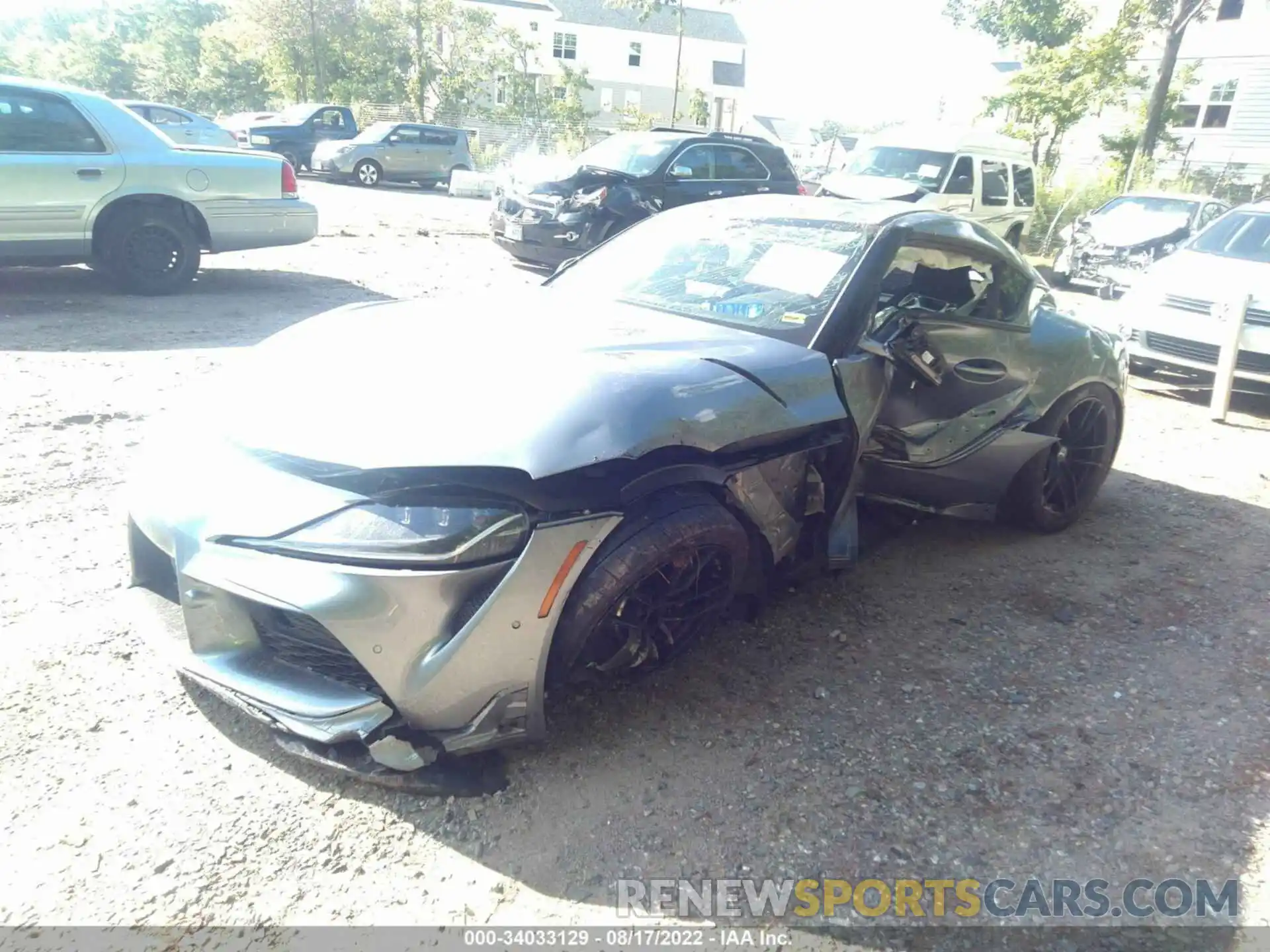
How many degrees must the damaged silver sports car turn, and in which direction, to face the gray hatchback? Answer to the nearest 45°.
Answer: approximately 135° to its right

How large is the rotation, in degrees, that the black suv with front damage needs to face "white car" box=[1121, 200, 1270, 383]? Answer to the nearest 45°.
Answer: approximately 90° to its left

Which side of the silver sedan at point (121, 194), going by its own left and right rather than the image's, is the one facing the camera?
left

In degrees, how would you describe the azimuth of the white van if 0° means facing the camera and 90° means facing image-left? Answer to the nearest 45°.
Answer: approximately 45°

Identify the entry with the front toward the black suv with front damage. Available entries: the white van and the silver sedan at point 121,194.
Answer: the white van

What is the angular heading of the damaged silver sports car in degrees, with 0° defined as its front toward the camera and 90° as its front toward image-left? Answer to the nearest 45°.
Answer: approximately 45°

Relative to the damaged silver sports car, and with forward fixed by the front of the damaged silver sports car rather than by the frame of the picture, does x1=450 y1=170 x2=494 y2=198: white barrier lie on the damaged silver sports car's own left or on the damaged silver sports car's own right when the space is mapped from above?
on the damaged silver sports car's own right

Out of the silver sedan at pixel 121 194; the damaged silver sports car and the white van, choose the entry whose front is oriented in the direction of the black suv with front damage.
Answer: the white van

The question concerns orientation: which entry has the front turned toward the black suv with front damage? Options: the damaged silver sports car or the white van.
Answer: the white van
